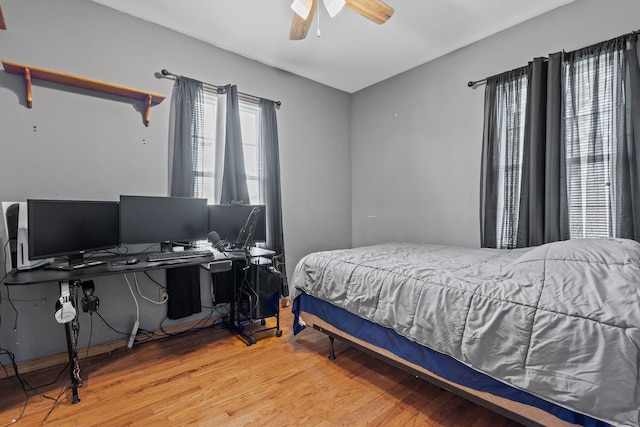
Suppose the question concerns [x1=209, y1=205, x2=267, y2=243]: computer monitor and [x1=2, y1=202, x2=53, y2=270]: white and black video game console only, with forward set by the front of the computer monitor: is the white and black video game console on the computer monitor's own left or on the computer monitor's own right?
on the computer monitor's own right

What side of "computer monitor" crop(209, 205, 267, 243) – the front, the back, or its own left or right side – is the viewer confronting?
front

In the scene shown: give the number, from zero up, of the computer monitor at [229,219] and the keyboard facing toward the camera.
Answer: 2

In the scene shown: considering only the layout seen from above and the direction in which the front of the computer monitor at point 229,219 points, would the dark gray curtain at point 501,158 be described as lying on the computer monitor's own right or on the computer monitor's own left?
on the computer monitor's own left

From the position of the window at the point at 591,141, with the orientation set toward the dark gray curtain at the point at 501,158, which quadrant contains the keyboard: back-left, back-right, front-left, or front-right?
front-left

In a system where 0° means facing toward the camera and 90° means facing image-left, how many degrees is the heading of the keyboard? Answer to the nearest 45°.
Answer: approximately 0°

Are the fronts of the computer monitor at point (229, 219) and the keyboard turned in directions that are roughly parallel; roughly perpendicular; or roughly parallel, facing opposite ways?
roughly parallel

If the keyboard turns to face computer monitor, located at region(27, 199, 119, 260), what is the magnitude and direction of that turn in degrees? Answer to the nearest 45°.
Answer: approximately 90° to its right

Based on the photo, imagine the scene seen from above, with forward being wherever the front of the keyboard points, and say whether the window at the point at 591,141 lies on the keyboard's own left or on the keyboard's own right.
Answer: on the keyboard's own left

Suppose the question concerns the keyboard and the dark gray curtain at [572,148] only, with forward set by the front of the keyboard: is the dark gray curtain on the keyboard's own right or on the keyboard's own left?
on the keyboard's own left
